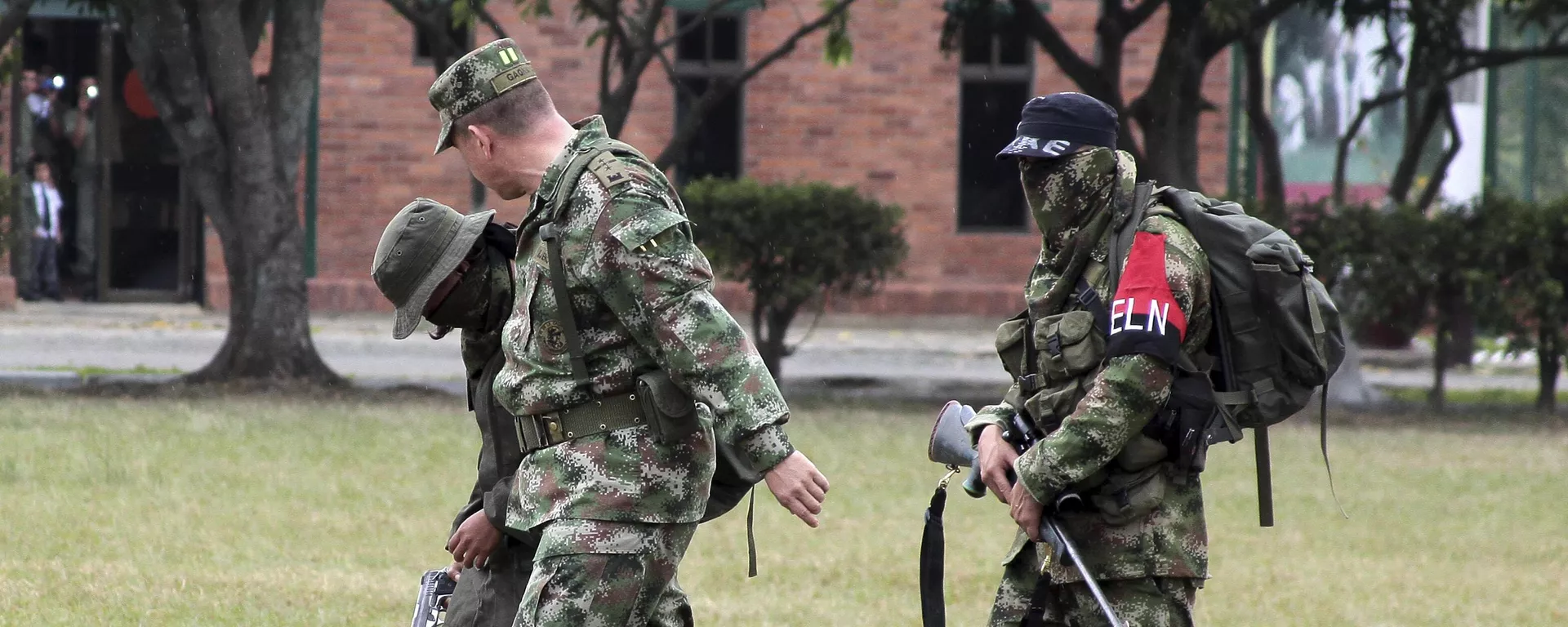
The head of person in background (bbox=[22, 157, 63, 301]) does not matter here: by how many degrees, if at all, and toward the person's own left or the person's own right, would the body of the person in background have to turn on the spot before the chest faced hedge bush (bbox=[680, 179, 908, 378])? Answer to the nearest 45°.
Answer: approximately 45° to the person's own left

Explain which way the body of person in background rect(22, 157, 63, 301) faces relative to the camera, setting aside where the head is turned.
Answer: toward the camera

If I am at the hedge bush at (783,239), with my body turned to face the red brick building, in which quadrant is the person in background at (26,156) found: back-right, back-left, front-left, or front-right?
front-left

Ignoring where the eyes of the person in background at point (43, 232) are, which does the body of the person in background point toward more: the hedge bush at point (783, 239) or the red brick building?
the hedge bush
